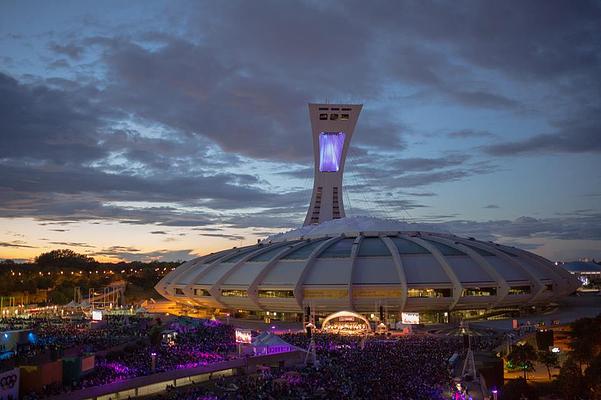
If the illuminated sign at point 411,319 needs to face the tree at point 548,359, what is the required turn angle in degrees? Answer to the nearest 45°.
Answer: approximately 45° to its left

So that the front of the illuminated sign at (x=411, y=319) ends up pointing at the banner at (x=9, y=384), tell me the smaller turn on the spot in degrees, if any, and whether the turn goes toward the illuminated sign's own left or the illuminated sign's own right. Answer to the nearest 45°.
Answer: approximately 45° to the illuminated sign's own right

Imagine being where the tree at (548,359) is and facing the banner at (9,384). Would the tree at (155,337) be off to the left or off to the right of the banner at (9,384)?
right

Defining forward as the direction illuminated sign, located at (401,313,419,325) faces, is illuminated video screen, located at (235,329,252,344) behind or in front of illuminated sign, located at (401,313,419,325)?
in front

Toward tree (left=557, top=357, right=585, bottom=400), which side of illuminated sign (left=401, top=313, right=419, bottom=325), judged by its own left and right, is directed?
front

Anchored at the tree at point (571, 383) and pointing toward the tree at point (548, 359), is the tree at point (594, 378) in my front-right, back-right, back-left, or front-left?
back-right

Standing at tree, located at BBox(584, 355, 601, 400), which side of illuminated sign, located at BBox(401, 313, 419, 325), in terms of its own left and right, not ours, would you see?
front

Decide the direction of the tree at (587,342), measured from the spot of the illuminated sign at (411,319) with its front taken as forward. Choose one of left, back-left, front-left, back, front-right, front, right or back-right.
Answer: front-left

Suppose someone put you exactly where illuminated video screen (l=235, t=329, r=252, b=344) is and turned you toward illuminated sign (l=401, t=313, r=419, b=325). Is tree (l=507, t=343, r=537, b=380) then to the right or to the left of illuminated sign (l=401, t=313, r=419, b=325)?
right

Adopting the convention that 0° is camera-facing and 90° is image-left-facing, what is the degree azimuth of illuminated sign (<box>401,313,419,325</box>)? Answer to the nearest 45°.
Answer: approximately 0°

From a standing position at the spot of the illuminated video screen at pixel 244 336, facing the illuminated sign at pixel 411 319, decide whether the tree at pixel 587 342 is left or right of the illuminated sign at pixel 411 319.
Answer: right

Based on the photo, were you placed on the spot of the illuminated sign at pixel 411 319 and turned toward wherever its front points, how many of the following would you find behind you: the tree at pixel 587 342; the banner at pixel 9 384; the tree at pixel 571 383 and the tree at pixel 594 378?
0

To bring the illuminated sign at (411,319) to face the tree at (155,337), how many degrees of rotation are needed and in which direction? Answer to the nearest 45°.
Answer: approximately 45° to its right

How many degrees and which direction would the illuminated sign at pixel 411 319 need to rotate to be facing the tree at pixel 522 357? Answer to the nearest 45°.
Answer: approximately 45° to its left

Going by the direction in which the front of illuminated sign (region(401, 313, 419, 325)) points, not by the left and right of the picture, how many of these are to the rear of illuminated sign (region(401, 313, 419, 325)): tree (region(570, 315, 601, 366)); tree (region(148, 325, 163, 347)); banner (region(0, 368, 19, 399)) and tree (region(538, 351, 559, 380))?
0

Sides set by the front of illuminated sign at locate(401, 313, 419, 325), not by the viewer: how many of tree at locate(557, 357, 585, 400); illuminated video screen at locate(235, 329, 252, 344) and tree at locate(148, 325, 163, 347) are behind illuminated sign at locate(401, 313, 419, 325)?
0

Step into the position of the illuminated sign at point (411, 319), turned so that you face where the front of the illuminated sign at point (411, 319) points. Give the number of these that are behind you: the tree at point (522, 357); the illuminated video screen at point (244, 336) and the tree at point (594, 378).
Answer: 0
